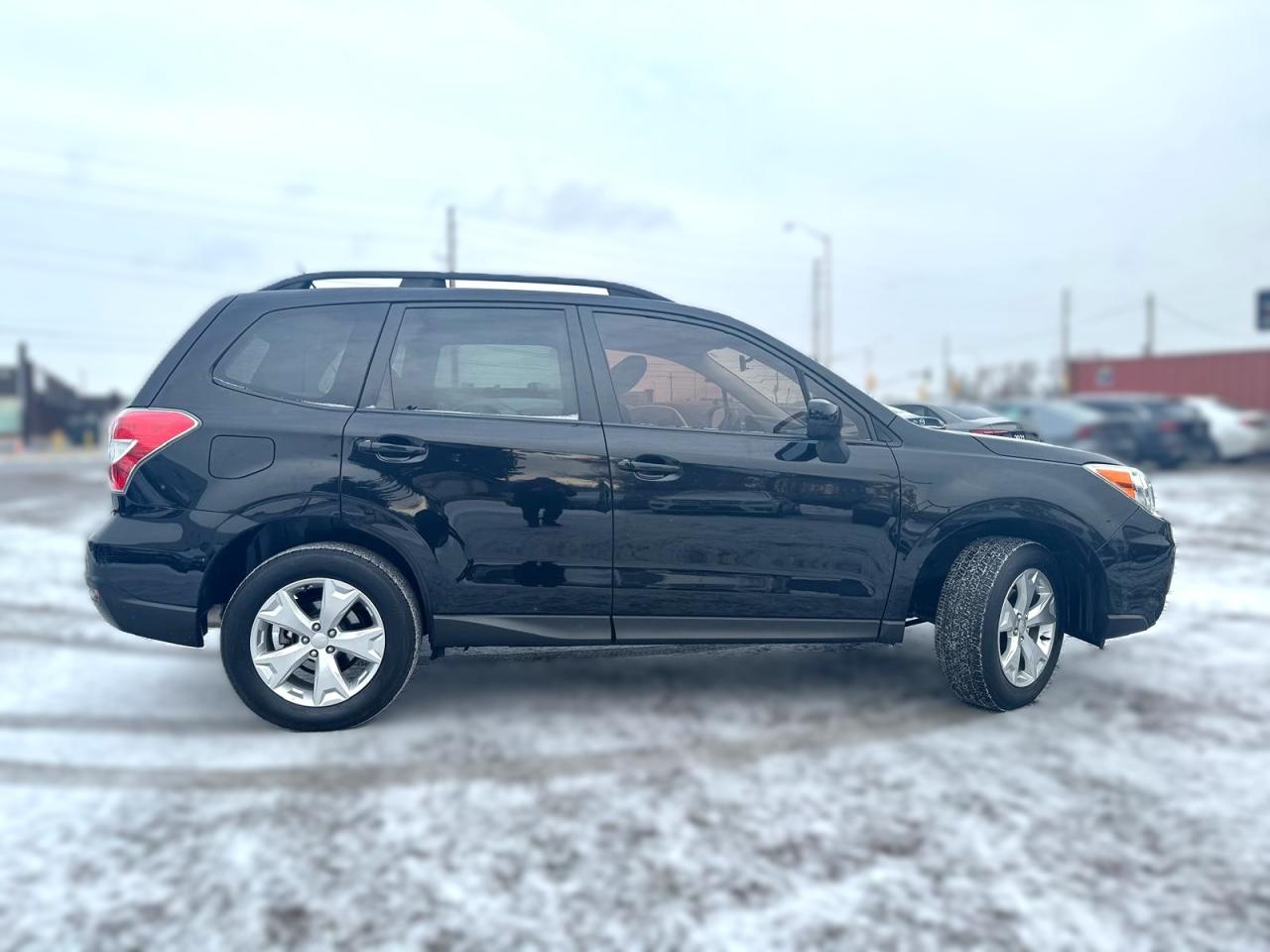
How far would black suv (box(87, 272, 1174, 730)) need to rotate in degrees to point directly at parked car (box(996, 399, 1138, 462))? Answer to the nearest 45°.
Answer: approximately 45° to its left

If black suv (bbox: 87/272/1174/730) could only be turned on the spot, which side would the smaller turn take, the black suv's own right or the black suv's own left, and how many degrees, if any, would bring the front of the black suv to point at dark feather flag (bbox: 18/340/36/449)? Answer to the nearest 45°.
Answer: approximately 135° to the black suv's own left

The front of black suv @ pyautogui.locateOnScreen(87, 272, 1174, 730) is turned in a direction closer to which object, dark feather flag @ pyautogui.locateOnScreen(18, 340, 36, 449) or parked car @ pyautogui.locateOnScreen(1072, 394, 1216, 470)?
the parked car

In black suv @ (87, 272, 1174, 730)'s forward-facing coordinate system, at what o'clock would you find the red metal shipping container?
The red metal shipping container is roughly at 10 o'clock from the black suv.

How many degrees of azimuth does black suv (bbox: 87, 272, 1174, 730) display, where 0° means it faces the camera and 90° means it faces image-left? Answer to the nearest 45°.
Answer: approximately 270°

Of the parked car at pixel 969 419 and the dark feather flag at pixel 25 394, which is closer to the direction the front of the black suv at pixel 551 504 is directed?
the parked car

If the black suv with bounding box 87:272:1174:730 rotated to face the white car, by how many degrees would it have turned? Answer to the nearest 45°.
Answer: approximately 45° to its left

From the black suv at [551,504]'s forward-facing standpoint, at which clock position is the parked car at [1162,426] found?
The parked car is roughly at 10 o'clock from the black suv.

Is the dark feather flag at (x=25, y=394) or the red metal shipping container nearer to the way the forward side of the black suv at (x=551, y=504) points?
the red metal shipping container
